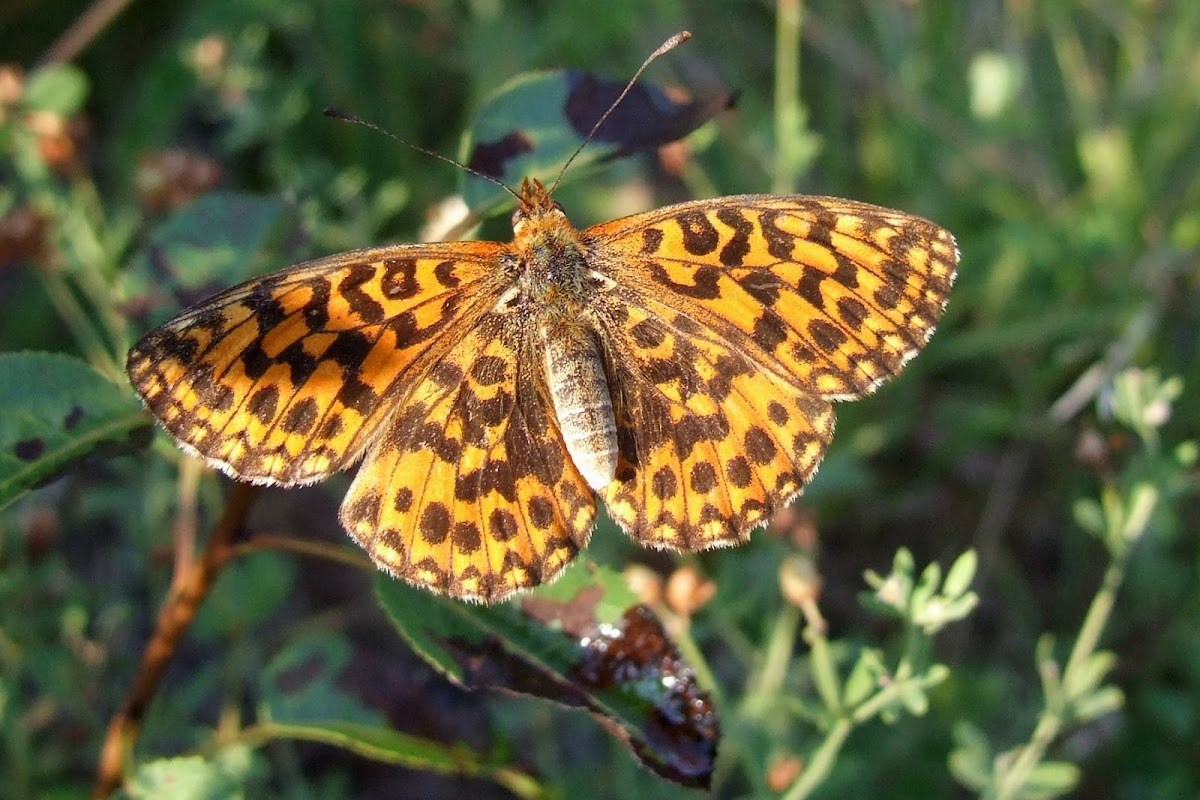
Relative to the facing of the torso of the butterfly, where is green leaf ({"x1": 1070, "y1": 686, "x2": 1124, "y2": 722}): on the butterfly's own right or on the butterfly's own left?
on the butterfly's own right

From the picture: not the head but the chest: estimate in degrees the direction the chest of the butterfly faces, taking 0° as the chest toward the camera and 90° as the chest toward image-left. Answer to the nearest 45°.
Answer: approximately 180°
